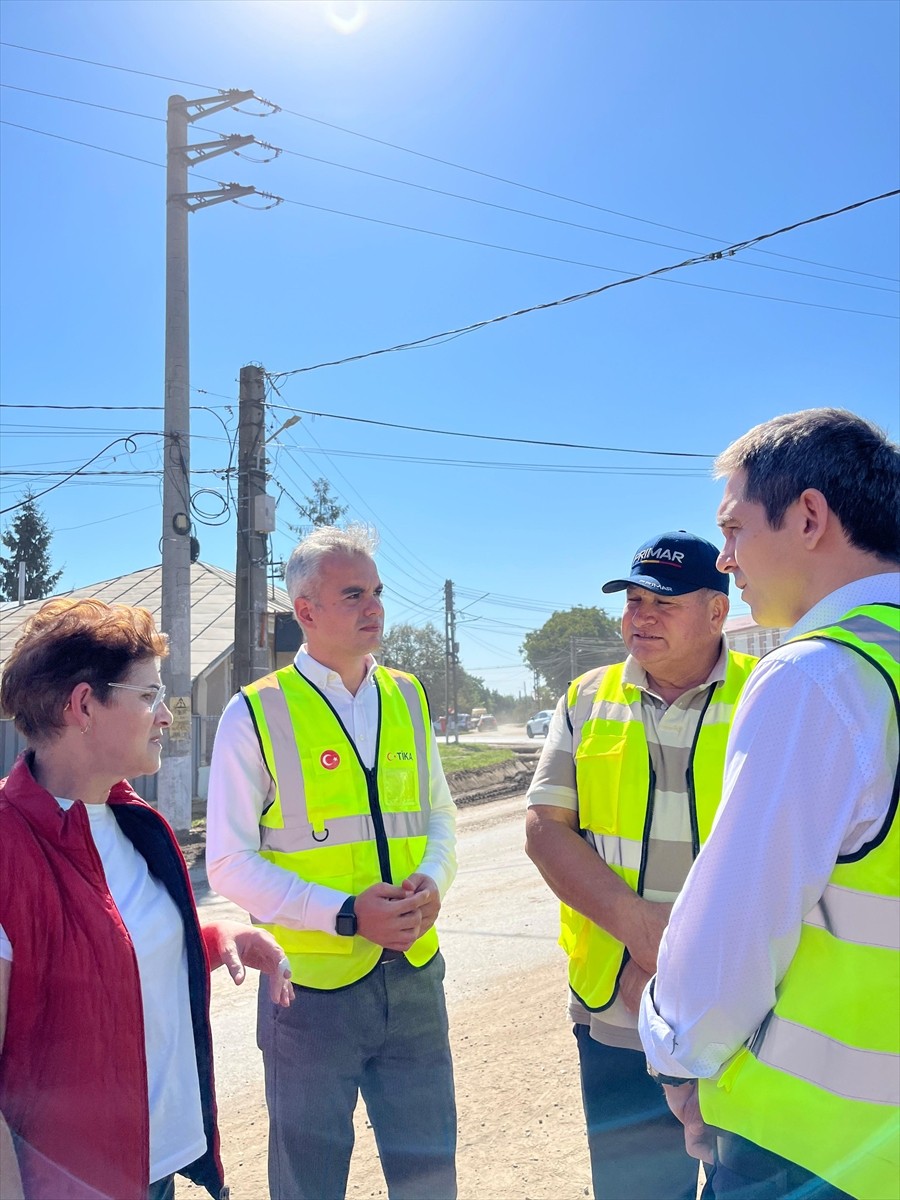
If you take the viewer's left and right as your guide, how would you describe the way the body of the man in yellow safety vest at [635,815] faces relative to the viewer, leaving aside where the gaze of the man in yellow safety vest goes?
facing the viewer

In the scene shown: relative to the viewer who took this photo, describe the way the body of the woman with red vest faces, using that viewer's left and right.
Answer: facing the viewer and to the right of the viewer

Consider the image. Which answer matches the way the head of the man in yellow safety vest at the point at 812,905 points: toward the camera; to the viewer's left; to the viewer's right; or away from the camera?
to the viewer's left

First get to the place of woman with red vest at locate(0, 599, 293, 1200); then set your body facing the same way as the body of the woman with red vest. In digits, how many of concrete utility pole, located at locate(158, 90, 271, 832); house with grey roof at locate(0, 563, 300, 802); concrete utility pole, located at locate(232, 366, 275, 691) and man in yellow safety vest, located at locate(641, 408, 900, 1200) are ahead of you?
1

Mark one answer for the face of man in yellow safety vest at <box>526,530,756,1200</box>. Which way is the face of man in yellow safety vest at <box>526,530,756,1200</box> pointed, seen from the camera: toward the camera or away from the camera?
toward the camera

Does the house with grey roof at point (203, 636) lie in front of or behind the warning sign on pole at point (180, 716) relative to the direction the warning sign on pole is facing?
behind

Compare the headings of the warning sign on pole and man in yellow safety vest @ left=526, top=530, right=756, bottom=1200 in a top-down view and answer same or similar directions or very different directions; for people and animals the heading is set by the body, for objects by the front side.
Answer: same or similar directions

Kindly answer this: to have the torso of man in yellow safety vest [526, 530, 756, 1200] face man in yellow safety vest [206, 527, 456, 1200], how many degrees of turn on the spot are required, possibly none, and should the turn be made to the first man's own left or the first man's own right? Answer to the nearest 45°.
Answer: approximately 90° to the first man's own right

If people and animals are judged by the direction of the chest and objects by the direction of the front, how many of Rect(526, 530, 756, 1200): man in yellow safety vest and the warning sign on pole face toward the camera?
2

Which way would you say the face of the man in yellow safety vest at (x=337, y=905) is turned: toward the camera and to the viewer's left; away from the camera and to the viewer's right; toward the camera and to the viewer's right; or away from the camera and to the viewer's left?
toward the camera and to the viewer's right

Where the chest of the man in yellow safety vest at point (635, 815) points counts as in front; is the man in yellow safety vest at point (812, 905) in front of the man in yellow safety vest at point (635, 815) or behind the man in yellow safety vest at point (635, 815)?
in front

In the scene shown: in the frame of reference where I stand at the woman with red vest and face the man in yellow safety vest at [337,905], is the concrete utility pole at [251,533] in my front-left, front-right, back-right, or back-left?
front-left

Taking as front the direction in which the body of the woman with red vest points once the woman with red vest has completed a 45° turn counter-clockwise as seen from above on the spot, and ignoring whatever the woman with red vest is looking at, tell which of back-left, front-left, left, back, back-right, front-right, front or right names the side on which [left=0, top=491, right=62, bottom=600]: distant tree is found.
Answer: left

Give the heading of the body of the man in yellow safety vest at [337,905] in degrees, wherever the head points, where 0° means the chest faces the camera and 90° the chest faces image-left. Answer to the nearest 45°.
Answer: approximately 315°
